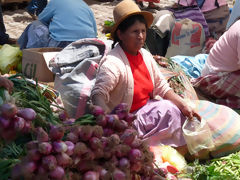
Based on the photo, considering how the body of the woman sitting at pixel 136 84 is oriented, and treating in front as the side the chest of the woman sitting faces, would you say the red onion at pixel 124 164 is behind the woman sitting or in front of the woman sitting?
in front

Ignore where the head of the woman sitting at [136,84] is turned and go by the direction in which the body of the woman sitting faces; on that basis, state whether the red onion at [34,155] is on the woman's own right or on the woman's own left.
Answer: on the woman's own right

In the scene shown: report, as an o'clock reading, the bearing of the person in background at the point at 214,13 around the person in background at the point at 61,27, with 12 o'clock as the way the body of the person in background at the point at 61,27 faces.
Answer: the person in background at the point at 214,13 is roughly at 4 o'clock from the person in background at the point at 61,27.

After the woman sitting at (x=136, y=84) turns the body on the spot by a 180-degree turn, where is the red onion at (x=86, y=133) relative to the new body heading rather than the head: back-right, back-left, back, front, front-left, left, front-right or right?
back-left

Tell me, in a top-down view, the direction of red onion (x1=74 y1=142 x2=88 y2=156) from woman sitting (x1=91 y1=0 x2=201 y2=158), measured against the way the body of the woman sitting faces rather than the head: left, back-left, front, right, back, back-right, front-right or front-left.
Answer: front-right

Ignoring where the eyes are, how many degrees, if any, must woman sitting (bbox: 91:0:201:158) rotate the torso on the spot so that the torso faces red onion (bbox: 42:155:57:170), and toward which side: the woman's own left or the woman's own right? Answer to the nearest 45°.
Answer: approximately 45° to the woman's own right

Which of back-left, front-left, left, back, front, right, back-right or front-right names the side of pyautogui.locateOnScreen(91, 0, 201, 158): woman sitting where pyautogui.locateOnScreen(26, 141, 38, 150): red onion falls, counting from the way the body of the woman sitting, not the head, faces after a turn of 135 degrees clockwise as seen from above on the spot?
left

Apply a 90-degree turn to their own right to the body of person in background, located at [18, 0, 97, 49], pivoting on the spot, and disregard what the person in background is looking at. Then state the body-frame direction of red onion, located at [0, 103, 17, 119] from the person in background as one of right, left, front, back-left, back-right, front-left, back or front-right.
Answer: back-right

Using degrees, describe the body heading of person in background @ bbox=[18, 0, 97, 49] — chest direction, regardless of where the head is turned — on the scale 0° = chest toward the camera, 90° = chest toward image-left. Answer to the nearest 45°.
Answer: approximately 135°

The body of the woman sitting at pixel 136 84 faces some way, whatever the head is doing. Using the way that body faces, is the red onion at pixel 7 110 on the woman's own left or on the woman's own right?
on the woman's own right

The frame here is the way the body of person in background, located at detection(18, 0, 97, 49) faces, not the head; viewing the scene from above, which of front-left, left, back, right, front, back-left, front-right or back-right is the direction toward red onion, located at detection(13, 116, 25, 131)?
back-left
